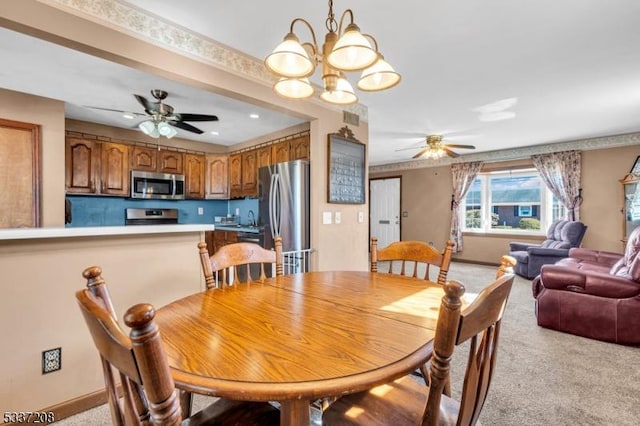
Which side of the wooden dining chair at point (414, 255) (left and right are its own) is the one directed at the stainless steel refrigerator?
right

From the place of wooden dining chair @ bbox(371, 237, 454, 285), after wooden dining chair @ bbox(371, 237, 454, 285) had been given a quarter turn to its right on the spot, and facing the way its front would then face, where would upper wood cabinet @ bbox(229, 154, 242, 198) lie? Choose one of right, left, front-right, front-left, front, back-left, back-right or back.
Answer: front

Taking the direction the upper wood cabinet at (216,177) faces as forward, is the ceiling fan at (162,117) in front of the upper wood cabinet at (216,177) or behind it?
in front

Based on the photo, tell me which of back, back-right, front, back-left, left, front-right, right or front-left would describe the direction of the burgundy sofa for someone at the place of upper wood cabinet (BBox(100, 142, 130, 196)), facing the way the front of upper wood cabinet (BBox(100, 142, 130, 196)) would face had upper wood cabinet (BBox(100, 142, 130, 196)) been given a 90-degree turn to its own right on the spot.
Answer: back-left

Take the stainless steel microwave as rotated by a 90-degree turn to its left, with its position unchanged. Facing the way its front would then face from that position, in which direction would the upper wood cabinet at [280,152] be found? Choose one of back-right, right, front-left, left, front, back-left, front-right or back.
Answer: front-right

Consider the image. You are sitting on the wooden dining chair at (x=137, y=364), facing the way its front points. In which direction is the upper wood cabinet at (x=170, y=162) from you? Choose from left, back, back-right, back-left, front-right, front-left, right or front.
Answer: front-left

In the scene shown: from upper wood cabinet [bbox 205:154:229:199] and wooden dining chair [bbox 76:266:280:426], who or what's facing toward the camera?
the upper wood cabinet

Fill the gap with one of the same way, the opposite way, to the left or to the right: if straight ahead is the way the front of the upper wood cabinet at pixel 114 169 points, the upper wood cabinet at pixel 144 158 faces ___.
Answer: the same way

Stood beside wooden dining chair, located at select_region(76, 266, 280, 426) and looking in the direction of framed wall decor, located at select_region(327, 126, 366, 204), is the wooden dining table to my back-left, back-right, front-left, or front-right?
front-right

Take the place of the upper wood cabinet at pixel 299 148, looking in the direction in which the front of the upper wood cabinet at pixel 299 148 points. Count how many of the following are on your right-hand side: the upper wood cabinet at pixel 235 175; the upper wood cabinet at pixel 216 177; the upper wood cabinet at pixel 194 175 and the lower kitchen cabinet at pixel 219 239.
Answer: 4

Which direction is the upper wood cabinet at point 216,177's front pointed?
toward the camera

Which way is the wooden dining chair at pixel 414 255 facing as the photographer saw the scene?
facing the viewer and to the left of the viewer

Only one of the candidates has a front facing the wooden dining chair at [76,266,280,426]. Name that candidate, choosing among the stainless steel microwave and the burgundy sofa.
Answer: the stainless steel microwave

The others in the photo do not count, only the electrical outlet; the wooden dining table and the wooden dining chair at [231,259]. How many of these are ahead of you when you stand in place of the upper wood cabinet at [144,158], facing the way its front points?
3

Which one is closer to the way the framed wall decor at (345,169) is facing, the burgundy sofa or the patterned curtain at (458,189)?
the burgundy sofa

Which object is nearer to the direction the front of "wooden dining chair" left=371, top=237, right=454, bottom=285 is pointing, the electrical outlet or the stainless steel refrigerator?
the electrical outlet

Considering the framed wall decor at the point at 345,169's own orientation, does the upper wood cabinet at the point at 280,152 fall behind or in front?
behind

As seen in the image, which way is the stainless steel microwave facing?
toward the camera

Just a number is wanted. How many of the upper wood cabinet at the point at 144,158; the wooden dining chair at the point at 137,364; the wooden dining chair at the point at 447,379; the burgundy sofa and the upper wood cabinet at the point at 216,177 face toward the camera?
2

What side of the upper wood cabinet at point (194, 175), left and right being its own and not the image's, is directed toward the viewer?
front

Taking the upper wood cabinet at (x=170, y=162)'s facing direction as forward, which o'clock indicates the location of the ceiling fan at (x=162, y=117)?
The ceiling fan is roughly at 12 o'clock from the upper wood cabinet.

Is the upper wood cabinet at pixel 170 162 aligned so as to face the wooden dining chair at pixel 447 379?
yes

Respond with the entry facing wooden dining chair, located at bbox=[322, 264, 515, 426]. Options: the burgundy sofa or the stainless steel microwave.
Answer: the stainless steel microwave
